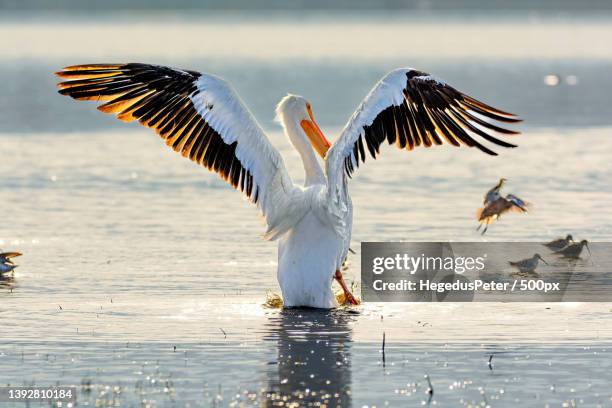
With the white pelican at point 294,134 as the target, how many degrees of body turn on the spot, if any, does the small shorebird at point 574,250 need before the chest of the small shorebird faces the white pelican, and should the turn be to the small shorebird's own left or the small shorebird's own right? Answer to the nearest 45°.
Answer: approximately 135° to the small shorebird's own right

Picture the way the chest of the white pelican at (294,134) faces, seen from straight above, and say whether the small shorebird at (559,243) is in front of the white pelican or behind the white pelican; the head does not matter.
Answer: in front

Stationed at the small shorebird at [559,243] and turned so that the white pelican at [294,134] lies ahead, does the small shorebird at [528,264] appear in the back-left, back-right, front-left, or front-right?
front-left

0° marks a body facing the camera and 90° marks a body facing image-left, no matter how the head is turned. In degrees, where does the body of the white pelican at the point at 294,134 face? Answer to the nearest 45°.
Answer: approximately 225°

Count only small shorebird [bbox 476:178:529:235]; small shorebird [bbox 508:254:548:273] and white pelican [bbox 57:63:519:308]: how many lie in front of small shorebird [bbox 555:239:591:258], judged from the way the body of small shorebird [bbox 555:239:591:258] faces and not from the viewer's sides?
0
